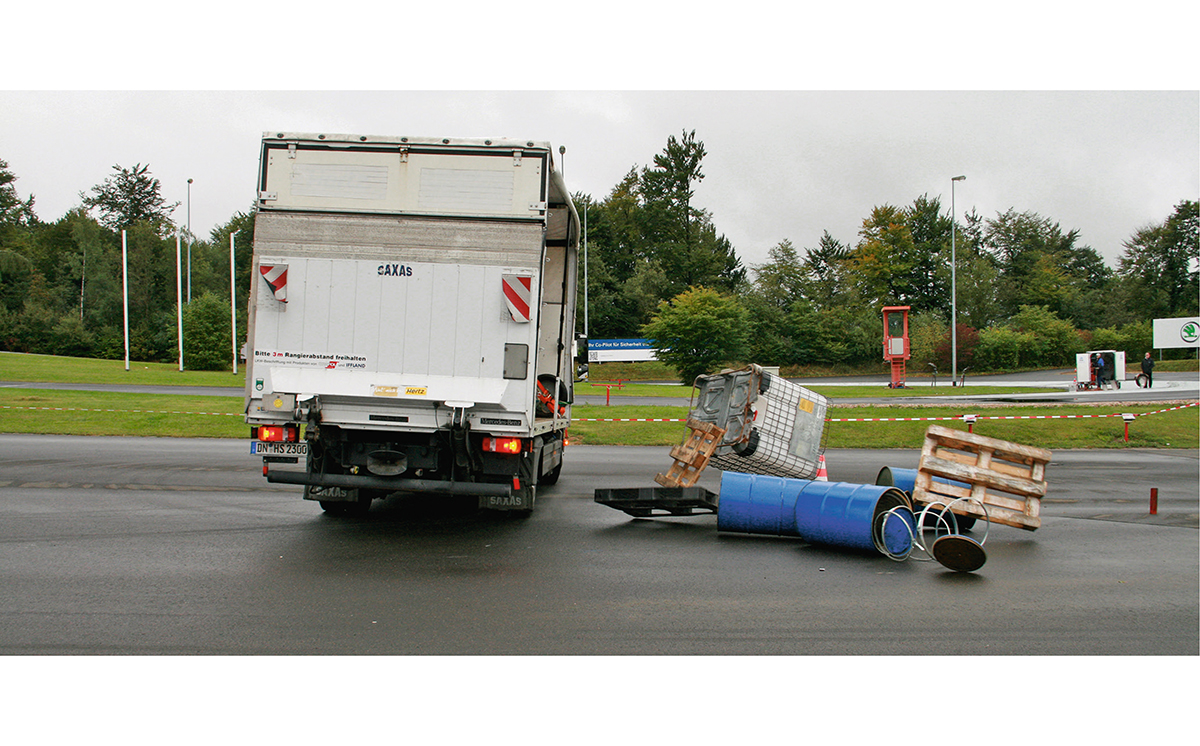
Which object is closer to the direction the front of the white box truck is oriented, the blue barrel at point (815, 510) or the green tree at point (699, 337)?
the green tree

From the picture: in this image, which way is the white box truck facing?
away from the camera

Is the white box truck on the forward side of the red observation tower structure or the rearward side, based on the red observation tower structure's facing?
on the forward side

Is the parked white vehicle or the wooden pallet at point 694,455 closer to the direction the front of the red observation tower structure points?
the wooden pallet

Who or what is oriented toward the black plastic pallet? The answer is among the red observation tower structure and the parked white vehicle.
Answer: the red observation tower structure

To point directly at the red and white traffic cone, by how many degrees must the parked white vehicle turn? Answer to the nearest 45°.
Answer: approximately 180°

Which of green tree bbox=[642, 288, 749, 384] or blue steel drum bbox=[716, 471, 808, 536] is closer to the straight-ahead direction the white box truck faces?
the green tree

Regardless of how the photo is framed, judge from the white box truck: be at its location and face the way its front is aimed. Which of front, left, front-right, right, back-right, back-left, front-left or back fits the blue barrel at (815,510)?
right

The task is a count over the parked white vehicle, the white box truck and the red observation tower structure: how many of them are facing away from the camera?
2

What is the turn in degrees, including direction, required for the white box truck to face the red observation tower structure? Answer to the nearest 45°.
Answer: approximately 45° to its right

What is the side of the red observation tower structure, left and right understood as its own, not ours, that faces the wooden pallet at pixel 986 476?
front

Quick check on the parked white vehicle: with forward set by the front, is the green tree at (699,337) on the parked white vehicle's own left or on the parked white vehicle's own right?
on the parked white vehicle's own left

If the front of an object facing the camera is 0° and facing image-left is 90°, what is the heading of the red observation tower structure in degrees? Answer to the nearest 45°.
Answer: approximately 0°

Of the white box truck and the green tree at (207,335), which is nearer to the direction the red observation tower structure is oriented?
the white box truck

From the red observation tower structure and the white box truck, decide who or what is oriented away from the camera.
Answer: the white box truck

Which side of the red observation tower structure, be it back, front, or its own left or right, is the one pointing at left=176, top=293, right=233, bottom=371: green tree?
right
